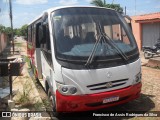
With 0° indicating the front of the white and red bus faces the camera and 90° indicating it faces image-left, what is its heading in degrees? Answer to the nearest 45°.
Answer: approximately 315°
